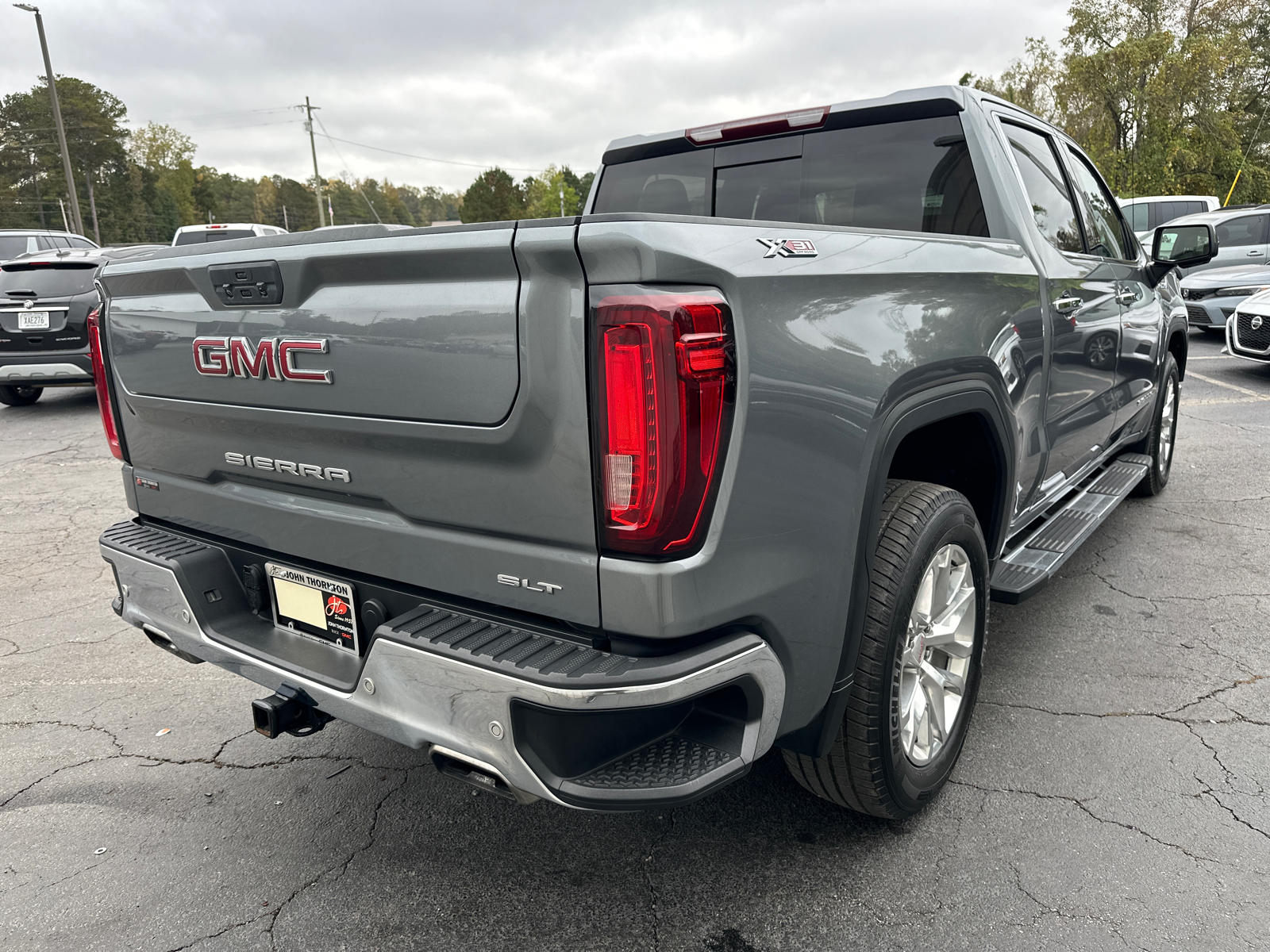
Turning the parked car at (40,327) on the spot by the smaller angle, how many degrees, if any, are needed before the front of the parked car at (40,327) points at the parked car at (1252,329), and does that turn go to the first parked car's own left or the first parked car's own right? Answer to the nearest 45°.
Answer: approximately 90° to the first parked car's own right

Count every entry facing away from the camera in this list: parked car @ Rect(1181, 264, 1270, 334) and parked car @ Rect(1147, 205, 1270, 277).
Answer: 0

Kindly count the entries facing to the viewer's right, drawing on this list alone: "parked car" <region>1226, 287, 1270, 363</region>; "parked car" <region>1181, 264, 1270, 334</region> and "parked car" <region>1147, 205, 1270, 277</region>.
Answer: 0

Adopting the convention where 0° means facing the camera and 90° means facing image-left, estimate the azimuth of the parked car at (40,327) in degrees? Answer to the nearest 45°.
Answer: approximately 225°

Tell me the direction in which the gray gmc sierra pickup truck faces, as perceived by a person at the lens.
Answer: facing away from the viewer and to the right of the viewer

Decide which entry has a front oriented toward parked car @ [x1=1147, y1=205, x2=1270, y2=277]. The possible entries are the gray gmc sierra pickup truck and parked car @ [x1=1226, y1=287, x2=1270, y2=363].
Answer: the gray gmc sierra pickup truck

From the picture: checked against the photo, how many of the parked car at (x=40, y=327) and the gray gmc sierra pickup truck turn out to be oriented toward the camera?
0

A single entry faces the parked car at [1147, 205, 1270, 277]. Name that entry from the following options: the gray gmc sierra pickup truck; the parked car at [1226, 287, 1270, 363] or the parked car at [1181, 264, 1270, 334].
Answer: the gray gmc sierra pickup truck

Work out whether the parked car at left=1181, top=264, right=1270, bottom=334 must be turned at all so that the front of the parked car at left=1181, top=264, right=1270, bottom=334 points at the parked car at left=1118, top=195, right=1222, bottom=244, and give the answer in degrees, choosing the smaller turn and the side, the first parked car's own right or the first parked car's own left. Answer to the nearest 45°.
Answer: approximately 135° to the first parked car's own right

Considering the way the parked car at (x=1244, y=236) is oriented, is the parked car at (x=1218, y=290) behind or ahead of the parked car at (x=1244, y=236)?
ahead

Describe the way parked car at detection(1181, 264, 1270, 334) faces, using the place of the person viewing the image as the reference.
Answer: facing the viewer and to the left of the viewer

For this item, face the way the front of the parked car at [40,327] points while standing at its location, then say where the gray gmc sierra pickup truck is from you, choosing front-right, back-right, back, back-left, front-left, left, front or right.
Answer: back-right

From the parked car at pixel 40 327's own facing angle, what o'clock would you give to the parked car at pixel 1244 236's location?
the parked car at pixel 1244 236 is roughly at 2 o'clock from the parked car at pixel 40 327.
